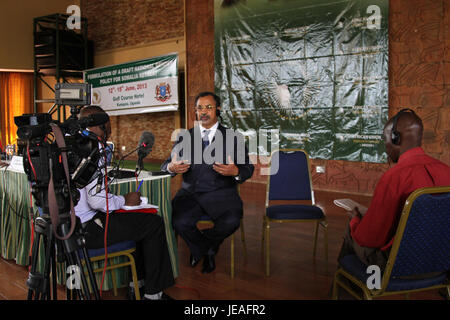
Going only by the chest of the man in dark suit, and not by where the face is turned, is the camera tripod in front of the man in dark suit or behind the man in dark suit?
in front

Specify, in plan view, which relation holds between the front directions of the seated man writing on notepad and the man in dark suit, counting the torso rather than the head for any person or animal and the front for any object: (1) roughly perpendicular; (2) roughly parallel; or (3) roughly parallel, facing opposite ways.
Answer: roughly perpendicular

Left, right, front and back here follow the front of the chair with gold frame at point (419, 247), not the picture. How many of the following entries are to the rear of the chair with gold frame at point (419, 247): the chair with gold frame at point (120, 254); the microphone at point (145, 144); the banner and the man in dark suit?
0

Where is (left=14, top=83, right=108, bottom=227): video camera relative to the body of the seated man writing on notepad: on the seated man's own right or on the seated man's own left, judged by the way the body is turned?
on the seated man's own right

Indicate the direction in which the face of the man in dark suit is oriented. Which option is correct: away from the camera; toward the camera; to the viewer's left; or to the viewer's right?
toward the camera

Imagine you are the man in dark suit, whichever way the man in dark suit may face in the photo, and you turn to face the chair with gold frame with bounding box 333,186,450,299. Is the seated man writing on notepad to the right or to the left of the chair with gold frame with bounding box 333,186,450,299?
right

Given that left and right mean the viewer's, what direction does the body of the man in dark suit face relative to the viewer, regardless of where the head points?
facing the viewer

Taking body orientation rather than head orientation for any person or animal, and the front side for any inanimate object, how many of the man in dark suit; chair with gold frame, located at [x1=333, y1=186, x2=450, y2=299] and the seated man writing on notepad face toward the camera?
1

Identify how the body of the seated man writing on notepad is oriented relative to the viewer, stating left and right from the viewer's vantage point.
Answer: facing to the right of the viewer

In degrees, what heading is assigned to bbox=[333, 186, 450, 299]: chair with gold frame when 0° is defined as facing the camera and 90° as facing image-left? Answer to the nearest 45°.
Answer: approximately 135°

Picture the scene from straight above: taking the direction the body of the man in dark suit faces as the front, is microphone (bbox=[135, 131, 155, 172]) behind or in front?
in front

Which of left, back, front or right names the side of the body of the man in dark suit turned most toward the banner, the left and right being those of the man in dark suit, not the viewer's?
back
